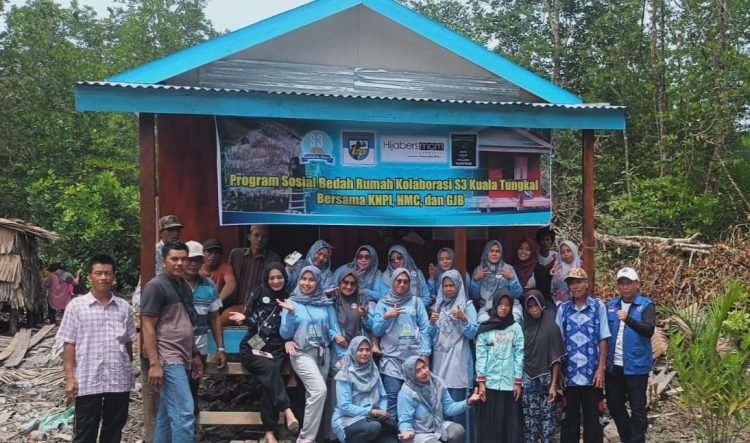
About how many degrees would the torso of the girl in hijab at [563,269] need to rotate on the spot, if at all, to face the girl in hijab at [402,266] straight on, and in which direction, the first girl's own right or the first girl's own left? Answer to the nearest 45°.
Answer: approximately 45° to the first girl's own right

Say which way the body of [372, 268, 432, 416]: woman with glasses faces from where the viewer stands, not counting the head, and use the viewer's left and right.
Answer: facing the viewer

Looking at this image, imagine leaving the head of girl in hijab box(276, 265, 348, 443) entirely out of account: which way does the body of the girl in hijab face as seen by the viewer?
toward the camera

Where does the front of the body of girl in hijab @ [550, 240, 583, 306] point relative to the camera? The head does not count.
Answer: toward the camera

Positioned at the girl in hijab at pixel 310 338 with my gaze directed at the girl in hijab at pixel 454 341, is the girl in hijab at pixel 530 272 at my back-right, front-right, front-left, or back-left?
front-left

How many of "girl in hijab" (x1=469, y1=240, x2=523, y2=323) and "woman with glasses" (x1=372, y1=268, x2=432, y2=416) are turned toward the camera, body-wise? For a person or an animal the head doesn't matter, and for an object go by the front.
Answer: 2

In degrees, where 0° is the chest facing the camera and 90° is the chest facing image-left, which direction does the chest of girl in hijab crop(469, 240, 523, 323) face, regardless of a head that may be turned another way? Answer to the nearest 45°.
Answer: approximately 0°
